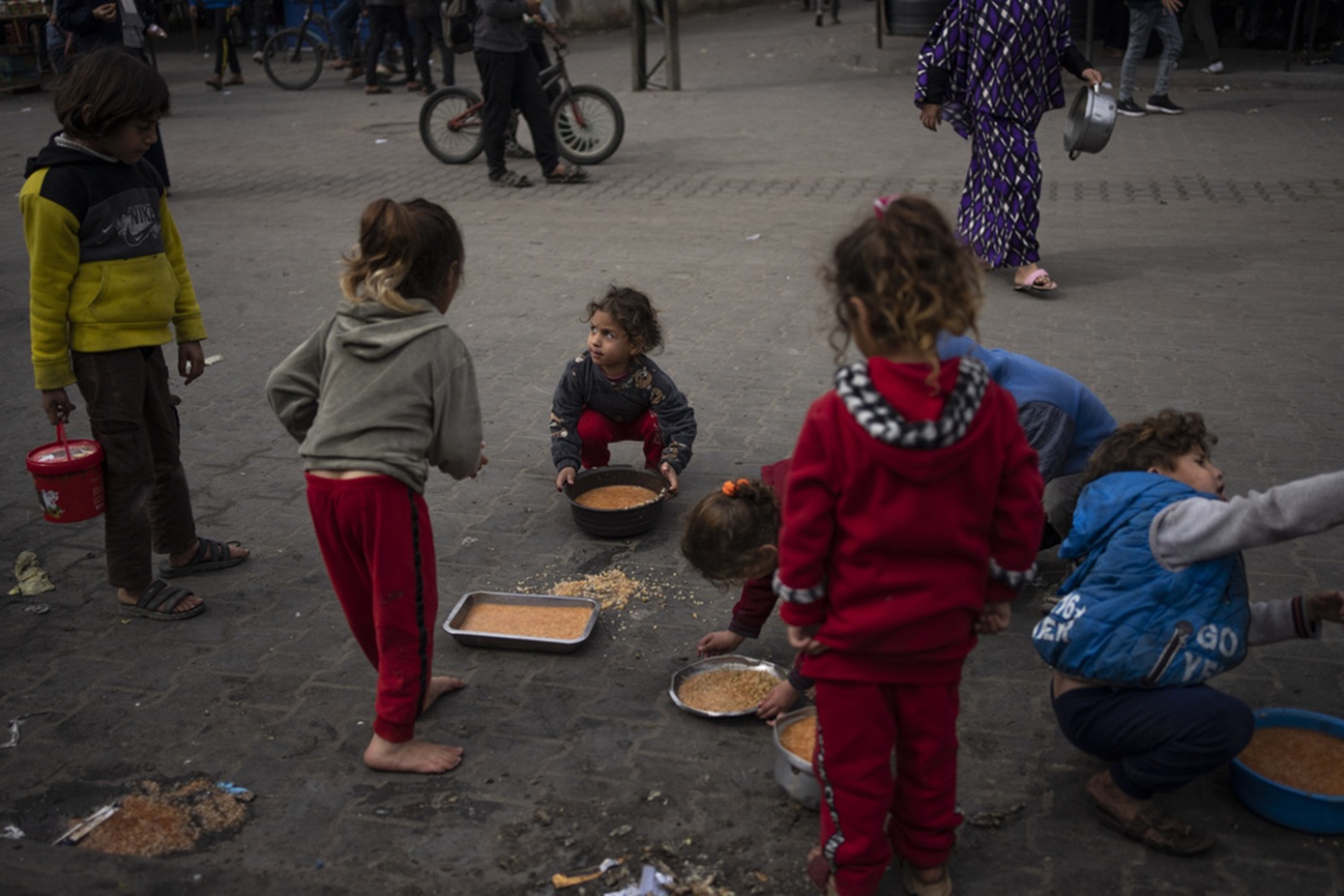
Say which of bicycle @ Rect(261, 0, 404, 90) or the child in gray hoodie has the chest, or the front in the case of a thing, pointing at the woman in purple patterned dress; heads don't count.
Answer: the child in gray hoodie

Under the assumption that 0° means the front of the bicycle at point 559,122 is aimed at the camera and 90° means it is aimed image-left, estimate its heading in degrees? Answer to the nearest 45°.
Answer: approximately 270°

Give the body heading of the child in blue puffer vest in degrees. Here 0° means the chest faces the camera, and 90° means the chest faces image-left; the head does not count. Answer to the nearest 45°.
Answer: approximately 270°

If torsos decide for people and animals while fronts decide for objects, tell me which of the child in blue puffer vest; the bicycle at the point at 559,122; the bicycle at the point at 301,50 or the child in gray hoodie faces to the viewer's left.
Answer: the bicycle at the point at 301,50

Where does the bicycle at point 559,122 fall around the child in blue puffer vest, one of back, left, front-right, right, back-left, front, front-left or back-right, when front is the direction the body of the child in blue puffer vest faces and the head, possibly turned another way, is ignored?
back-left

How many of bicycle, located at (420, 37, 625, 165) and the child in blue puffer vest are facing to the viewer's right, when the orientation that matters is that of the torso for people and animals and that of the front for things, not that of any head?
2

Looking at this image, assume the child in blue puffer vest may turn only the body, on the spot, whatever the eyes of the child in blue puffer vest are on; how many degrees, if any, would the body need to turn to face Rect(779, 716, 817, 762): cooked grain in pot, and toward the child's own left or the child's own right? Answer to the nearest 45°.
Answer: approximately 180°

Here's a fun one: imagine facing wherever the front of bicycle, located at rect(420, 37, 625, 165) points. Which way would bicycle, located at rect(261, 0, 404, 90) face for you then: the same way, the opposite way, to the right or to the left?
the opposite way

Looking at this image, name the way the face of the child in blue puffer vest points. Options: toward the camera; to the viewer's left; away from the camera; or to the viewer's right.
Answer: to the viewer's right

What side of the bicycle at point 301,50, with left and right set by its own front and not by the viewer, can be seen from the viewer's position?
left

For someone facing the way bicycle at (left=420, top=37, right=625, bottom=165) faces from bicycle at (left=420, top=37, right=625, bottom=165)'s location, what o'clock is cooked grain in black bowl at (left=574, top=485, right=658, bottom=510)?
The cooked grain in black bowl is roughly at 3 o'clock from the bicycle.

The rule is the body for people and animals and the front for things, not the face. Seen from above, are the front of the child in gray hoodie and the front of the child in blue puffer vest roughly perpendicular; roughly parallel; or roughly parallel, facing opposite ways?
roughly perpendicular

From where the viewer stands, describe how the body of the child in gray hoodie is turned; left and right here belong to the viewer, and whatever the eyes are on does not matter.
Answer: facing away from the viewer and to the right of the viewer
